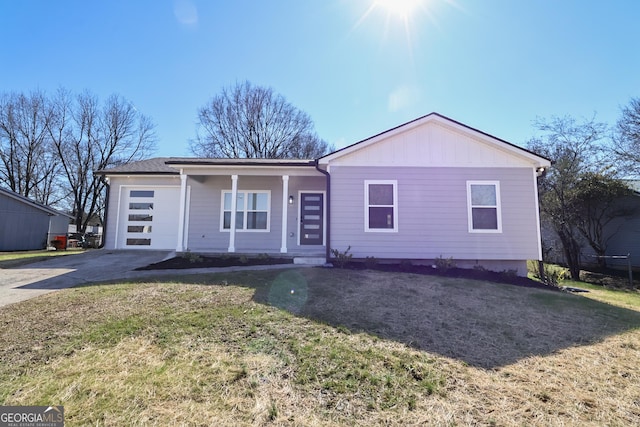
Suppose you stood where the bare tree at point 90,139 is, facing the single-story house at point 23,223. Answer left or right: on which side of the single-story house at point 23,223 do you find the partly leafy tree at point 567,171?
left

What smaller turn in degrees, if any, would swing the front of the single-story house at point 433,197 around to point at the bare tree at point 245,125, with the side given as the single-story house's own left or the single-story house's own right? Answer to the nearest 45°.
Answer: approximately 135° to the single-story house's own right

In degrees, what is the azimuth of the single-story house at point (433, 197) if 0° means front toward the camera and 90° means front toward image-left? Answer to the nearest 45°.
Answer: approximately 0°

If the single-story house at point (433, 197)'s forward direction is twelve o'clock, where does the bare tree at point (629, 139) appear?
The bare tree is roughly at 8 o'clock from the single-story house.

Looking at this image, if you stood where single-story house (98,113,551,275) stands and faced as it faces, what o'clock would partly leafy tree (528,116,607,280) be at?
The partly leafy tree is roughly at 8 o'clock from the single-story house.

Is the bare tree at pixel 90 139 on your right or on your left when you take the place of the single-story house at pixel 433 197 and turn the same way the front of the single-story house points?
on your right
